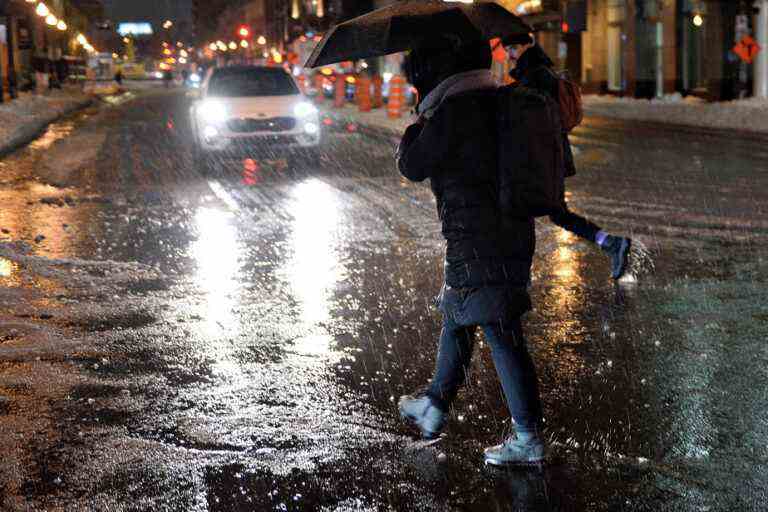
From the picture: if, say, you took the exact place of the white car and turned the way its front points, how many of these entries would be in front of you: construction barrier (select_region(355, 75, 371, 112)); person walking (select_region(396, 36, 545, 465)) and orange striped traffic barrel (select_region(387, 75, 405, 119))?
1

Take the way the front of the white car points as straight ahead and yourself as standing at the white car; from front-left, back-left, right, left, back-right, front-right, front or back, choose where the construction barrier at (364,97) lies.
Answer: back

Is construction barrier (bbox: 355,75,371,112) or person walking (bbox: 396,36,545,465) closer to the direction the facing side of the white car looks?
the person walking

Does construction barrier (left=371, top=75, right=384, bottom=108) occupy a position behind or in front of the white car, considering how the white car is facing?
behind

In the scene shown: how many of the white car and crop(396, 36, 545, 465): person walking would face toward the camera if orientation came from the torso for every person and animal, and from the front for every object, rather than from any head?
1

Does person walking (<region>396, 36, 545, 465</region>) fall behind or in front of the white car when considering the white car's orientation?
in front

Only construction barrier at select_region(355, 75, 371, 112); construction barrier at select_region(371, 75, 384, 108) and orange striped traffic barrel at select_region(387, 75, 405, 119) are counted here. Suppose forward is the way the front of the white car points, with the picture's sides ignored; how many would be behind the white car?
3

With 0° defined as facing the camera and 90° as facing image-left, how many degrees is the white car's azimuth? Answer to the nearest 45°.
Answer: approximately 0°
